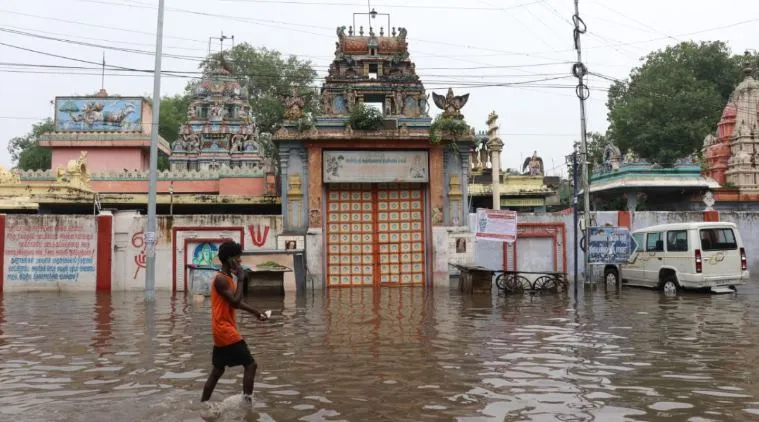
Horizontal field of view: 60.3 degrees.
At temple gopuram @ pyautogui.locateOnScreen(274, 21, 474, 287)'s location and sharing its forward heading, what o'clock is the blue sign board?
The blue sign board is roughly at 10 o'clock from the temple gopuram.

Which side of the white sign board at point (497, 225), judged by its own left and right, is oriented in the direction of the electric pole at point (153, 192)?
right

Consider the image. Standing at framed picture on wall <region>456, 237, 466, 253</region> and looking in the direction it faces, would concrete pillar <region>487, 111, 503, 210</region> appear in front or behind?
behind

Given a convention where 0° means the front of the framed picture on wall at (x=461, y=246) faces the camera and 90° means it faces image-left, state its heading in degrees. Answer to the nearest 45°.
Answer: approximately 0°

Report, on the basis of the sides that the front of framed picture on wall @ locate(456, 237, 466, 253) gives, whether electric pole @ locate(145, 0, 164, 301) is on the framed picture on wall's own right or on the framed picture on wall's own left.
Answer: on the framed picture on wall's own right

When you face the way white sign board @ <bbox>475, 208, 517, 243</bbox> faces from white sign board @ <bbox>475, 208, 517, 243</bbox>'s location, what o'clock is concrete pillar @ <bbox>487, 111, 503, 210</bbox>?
The concrete pillar is roughly at 6 o'clock from the white sign board.

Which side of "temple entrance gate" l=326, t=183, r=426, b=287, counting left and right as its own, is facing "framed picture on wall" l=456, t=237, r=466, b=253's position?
left
